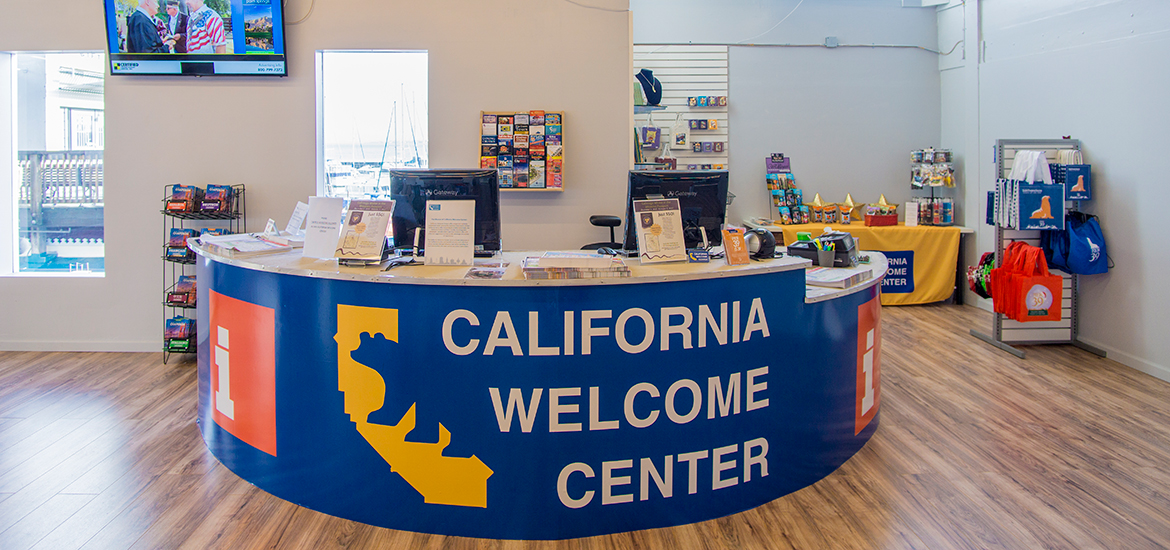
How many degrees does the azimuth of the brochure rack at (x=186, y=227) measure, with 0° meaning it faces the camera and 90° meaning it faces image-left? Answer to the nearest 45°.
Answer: approximately 0°

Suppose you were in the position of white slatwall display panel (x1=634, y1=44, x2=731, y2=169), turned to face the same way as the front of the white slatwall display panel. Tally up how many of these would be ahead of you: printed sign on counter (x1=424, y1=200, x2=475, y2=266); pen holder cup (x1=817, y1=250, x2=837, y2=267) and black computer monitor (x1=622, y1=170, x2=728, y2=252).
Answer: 3

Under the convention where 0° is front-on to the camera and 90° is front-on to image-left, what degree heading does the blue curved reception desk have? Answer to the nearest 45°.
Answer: approximately 0°
